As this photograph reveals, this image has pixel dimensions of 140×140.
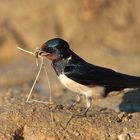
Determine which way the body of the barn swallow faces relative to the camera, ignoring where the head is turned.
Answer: to the viewer's left
